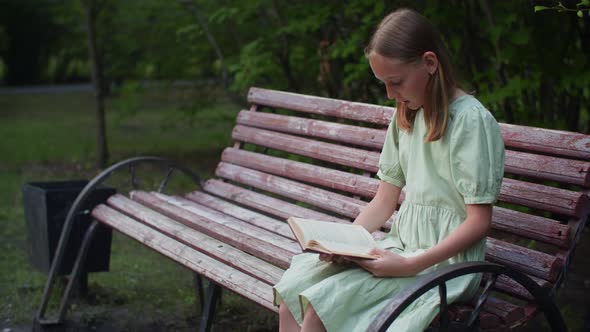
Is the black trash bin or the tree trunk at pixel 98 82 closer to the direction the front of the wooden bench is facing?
the black trash bin

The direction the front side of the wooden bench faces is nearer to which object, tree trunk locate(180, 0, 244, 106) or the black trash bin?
the black trash bin

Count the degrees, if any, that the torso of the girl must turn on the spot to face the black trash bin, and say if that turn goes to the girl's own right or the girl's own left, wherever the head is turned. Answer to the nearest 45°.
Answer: approximately 90° to the girl's own right

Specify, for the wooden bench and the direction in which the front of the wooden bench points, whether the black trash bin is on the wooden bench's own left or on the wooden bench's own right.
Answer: on the wooden bench's own right
